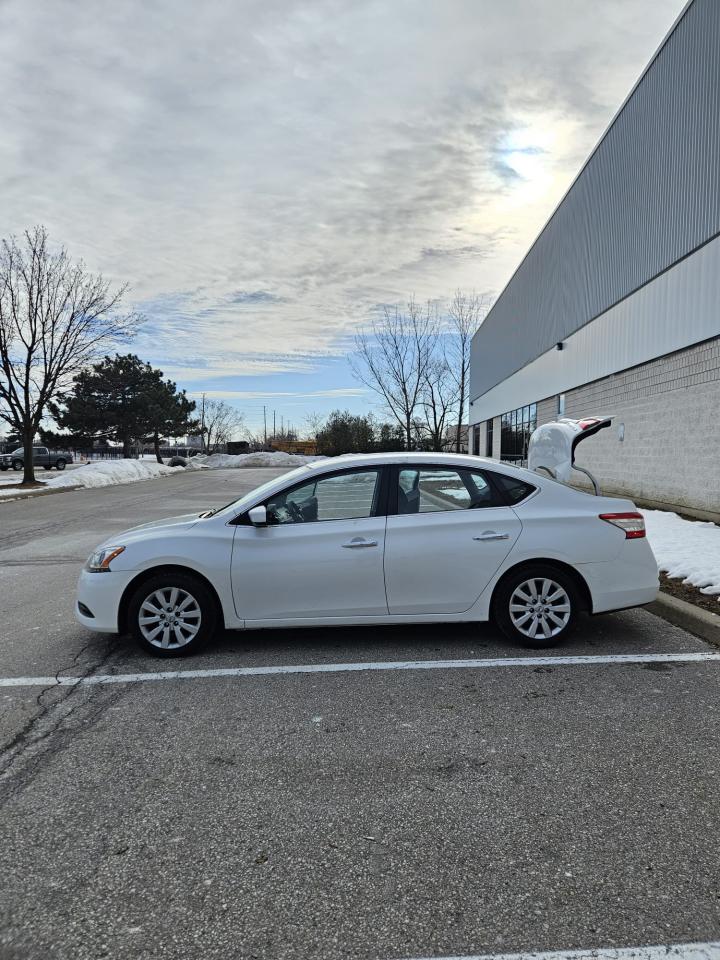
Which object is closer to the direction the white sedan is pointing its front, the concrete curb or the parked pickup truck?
the parked pickup truck

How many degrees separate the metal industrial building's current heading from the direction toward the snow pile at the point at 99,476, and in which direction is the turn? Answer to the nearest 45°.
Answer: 0° — it already faces it

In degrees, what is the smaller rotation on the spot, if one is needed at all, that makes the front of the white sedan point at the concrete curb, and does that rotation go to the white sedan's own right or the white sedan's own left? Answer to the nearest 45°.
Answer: approximately 180°

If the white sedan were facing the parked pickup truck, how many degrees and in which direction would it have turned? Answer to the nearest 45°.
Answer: approximately 45° to its right

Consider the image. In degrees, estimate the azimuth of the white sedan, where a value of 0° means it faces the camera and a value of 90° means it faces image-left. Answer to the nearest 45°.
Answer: approximately 90°

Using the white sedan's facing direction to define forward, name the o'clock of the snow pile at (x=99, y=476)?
The snow pile is roughly at 2 o'clock from the white sedan.

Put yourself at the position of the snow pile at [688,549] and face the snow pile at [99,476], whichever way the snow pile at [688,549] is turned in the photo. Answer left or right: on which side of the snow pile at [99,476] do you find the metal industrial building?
right

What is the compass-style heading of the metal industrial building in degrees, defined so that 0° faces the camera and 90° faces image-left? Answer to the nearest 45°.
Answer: approximately 45°

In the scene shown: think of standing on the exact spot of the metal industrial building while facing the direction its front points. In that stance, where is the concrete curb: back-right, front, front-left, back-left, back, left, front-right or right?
front-left
